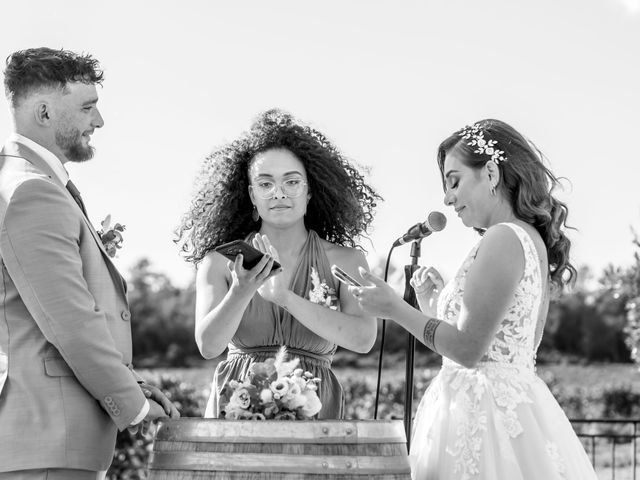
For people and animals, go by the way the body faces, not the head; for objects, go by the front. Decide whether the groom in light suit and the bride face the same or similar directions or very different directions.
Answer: very different directions

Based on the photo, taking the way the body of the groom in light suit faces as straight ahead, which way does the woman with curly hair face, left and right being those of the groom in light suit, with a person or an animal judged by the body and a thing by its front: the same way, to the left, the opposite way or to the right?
to the right

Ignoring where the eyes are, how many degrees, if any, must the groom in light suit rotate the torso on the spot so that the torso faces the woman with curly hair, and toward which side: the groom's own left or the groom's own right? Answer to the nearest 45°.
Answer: approximately 45° to the groom's own left

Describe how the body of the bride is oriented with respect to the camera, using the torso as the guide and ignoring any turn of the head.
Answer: to the viewer's left

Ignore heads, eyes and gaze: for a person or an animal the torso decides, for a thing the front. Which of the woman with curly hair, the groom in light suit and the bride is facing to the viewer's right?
the groom in light suit

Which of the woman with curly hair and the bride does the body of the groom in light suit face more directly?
the bride

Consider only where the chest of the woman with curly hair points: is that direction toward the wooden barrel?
yes

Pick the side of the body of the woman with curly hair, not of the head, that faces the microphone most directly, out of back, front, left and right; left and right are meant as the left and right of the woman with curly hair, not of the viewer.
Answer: left

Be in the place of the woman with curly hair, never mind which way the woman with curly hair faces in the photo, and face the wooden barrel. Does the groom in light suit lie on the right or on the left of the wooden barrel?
right

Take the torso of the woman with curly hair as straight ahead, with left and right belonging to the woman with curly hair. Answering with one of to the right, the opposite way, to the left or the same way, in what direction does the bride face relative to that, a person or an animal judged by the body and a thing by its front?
to the right
